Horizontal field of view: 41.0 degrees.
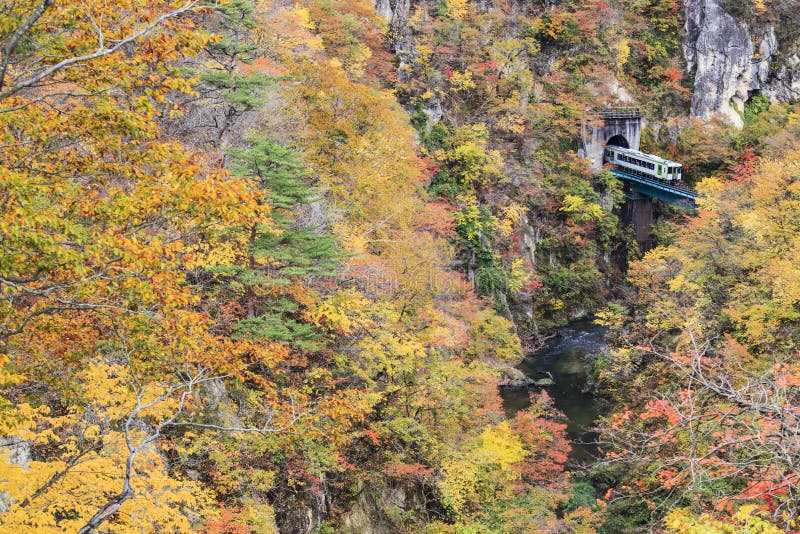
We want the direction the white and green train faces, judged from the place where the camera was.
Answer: facing the viewer and to the right of the viewer
